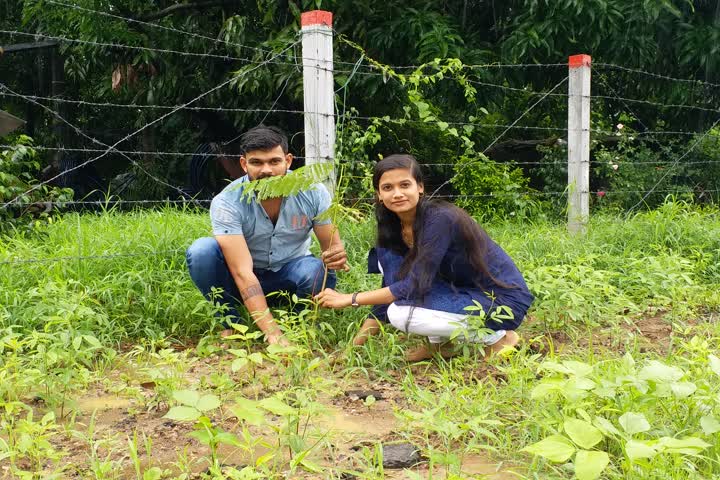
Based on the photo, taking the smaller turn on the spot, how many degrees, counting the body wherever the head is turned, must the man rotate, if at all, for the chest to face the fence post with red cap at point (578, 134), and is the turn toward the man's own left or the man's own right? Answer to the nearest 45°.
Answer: approximately 135° to the man's own left

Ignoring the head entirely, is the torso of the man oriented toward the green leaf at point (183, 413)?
yes

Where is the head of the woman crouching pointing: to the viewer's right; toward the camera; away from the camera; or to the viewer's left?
toward the camera

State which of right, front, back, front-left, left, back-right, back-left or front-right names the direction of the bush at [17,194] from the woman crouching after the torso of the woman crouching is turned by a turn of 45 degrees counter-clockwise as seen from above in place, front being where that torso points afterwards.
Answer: back-right

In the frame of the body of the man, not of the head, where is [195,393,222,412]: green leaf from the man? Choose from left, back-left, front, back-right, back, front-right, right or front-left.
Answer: front

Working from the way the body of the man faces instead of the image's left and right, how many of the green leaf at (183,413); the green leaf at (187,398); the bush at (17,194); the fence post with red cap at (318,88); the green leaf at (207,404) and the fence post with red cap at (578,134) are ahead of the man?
3

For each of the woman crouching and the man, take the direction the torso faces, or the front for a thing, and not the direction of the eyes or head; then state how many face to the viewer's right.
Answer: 0

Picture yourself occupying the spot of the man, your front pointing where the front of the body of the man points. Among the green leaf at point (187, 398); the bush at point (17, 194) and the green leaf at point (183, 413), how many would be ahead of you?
2

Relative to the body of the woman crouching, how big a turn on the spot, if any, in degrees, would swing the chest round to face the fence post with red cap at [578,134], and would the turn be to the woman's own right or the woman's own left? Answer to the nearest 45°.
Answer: approximately 135° to the woman's own right

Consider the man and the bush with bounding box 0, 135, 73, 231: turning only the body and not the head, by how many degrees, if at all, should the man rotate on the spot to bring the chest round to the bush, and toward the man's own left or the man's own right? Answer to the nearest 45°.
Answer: approximately 135° to the man's own right

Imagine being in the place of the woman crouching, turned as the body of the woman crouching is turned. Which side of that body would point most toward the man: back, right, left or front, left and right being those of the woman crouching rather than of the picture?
right

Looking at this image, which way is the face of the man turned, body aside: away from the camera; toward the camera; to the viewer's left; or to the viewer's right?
toward the camera

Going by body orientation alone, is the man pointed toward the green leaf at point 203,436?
yes

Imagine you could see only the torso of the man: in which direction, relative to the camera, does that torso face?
toward the camera

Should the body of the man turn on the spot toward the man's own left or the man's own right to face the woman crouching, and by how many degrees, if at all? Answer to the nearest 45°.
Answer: approximately 45° to the man's own left
